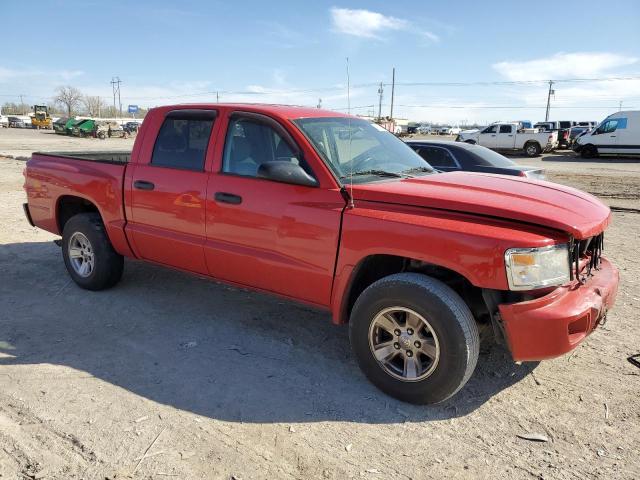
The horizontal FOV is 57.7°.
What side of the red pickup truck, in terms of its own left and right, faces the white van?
left

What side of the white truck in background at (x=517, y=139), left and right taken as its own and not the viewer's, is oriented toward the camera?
left

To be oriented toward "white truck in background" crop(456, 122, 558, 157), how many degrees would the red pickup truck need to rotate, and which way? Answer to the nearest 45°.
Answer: approximately 135° to its left

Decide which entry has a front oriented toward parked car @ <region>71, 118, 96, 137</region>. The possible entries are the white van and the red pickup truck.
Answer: the white van

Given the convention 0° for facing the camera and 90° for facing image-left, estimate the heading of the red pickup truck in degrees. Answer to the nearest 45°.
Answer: approximately 315°

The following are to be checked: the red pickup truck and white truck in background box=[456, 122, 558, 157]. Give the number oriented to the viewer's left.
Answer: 1

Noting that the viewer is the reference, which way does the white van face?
facing to the left of the viewer

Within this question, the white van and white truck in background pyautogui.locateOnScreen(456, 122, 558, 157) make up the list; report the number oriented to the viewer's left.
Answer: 2

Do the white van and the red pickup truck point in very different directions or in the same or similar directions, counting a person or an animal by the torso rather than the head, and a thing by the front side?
very different directions

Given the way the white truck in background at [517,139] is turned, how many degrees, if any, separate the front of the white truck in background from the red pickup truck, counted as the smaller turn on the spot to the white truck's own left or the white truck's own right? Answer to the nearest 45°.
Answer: approximately 90° to the white truck's own left
